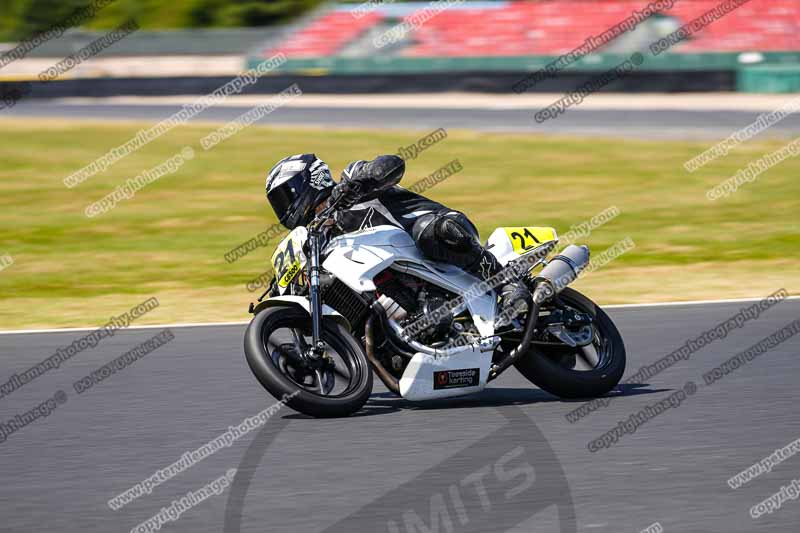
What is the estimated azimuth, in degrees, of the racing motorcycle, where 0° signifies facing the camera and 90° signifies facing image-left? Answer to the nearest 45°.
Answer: approximately 45°

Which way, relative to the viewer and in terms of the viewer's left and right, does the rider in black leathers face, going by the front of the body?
facing the viewer and to the left of the viewer

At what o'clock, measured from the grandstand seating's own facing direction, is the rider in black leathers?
The rider in black leathers is roughly at 12 o'clock from the grandstand seating.

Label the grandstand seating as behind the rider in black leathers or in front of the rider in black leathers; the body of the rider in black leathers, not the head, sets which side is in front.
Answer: behind

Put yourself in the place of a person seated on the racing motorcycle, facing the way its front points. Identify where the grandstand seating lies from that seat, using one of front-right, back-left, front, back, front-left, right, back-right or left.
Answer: back-right

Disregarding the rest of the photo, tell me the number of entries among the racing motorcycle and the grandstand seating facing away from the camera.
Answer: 0

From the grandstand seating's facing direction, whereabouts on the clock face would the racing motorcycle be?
The racing motorcycle is roughly at 12 o'clock from the grandstand seating.

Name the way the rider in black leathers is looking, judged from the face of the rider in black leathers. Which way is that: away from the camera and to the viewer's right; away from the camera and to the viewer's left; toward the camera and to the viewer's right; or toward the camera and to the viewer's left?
toward the camera and to the viewer's left

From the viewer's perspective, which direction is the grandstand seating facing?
toward the camera

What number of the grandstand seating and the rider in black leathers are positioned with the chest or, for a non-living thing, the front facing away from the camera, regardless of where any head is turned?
0
